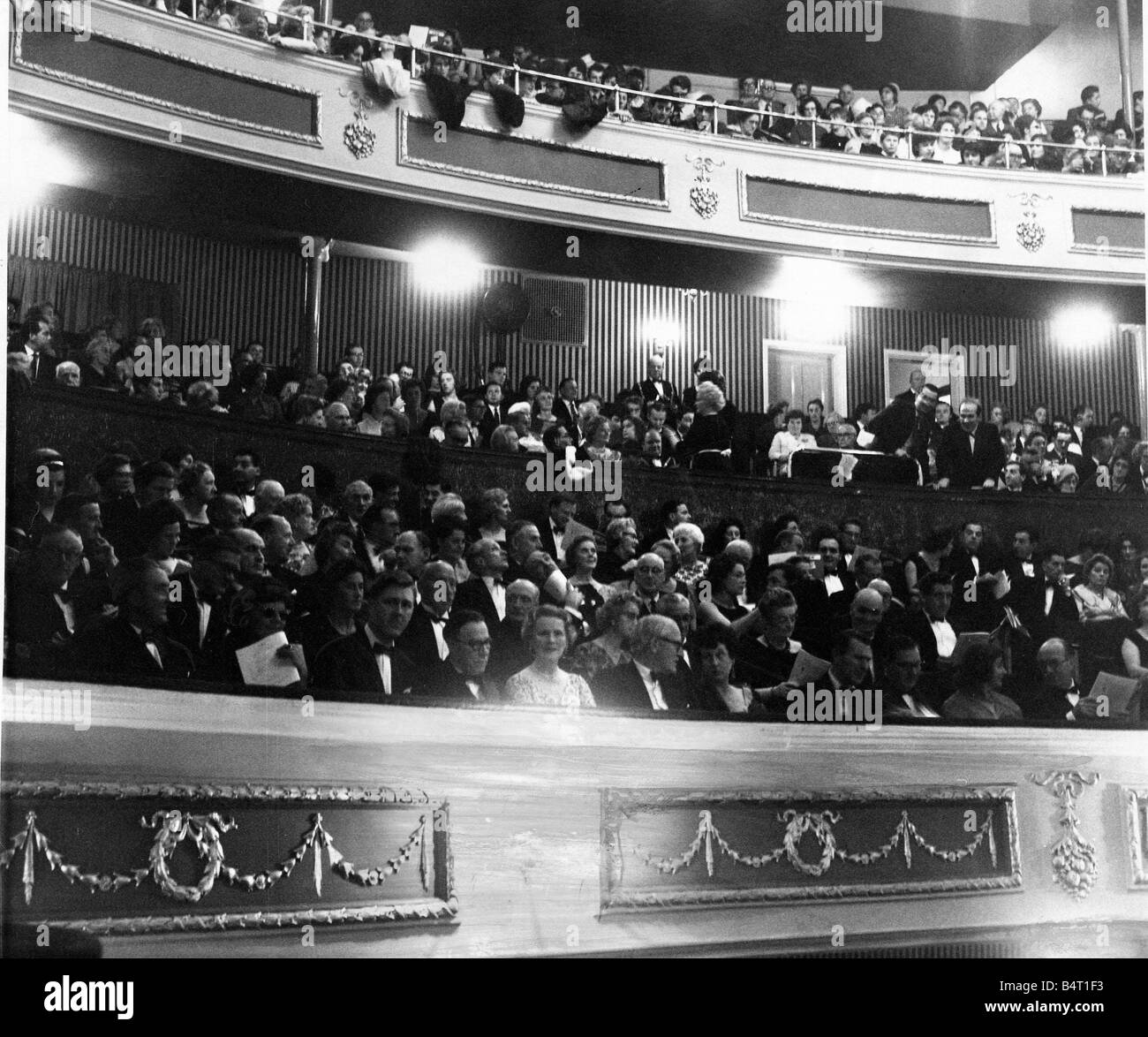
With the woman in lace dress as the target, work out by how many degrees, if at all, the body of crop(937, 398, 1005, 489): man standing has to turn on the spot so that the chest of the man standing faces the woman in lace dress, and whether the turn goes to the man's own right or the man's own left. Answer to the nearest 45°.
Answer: approximately 45° to the man's own right

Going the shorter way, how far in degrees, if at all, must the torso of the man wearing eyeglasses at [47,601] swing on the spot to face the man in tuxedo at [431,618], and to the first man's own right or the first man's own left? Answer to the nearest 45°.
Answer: approximately 45° to the first man's own left

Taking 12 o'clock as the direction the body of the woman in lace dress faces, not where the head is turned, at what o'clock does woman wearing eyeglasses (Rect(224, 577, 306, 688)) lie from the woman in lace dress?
The woman wearing eyeglasses is roughly at 2 o'clock from the woman in lace dress.

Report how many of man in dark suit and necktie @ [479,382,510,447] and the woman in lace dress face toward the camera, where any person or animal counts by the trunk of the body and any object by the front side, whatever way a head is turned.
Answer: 2

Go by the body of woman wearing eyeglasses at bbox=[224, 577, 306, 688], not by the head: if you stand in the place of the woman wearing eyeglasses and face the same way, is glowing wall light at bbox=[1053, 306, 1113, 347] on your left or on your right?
on your left

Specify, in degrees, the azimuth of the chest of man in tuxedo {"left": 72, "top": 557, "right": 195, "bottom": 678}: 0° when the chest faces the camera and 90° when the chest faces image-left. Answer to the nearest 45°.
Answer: approximately 315°
